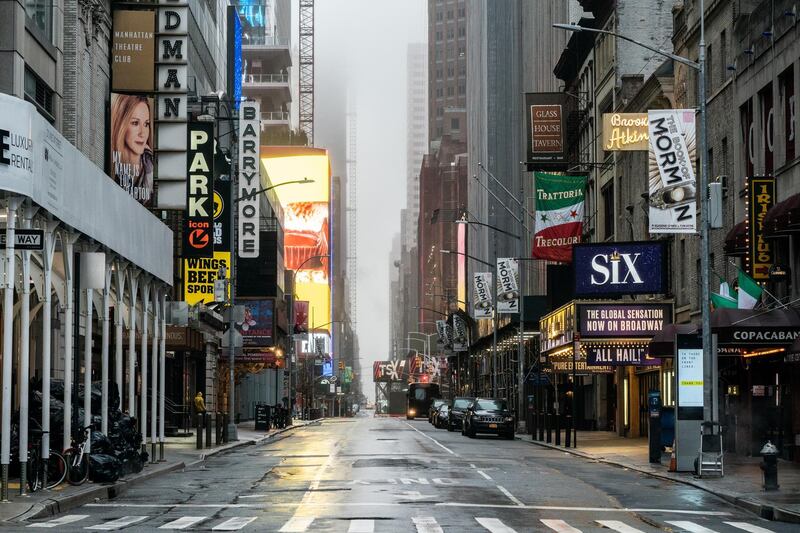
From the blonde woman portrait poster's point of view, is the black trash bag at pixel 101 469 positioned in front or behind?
in front

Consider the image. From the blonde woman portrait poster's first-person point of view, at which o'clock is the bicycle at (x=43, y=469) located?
The bicycle is roughly at 12 o'clock from the blonde woman portrait poster.

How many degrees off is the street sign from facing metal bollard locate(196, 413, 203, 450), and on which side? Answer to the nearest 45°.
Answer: approximately 180°

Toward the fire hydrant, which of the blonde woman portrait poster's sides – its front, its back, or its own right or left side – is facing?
front
